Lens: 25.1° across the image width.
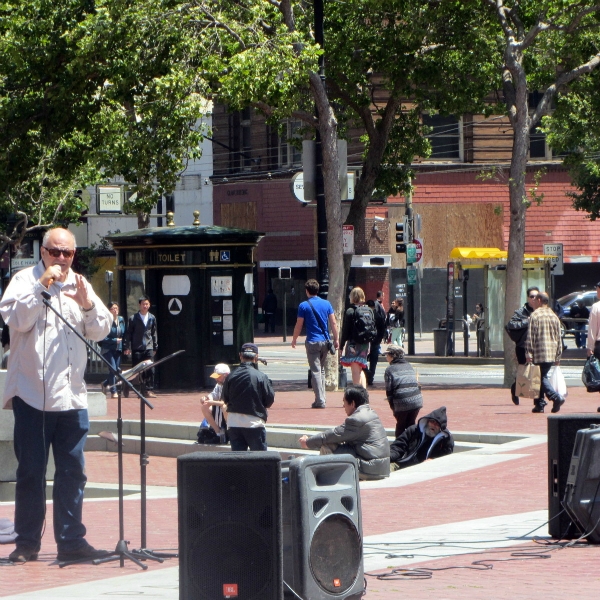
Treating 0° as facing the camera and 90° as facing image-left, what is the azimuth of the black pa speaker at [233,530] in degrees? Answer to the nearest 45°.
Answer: approximately 0°

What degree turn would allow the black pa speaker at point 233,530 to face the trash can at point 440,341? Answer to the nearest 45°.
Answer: approximately 180°

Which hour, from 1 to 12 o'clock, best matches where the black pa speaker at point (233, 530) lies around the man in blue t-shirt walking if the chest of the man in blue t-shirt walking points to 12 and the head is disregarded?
The black pa speaker is roughly at 6 o'clock from the man in blue t-shirt walking.

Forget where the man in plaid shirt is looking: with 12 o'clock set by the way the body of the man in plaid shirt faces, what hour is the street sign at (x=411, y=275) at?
The street sign is roughly at 1 o'clock from the man in plaid shirt.

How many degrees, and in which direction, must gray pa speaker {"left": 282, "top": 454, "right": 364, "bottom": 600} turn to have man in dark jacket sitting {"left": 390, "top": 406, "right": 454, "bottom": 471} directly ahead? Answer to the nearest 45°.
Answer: approximately 135° to its left

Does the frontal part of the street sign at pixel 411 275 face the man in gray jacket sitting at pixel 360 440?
yes

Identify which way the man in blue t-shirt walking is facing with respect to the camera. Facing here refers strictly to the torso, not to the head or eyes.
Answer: away from the camera

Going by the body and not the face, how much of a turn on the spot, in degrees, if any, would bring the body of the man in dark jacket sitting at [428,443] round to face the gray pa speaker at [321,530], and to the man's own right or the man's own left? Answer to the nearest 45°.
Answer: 0° — they already face it

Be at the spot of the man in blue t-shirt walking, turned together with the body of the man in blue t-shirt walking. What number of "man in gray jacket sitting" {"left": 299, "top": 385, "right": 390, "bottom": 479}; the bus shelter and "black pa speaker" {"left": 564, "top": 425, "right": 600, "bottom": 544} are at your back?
2
